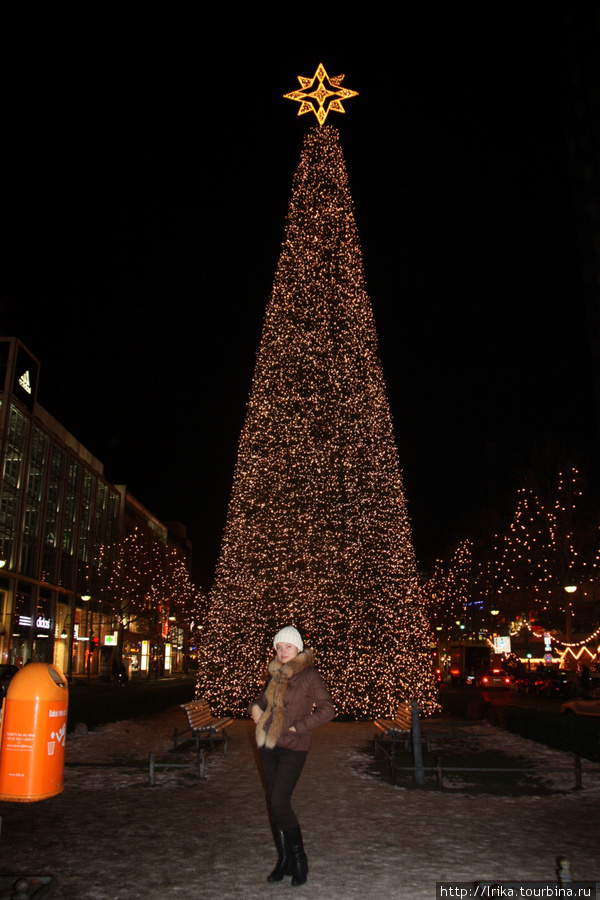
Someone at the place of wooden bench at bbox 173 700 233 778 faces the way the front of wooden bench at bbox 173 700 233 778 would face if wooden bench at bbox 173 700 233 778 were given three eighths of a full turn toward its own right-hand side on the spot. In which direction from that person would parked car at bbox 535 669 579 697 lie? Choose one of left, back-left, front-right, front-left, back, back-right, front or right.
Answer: back-right

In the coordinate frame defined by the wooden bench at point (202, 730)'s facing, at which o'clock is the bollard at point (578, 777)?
The bollard is roughly at 12 o'clock from the wooden bench.

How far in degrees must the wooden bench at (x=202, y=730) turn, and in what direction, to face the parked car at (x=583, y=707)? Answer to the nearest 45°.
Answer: approximately 90° to its left

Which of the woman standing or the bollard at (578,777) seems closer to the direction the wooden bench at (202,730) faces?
the bollard

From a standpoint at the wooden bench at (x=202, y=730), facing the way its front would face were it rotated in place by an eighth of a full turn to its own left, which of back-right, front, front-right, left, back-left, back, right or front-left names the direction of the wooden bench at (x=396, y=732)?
front

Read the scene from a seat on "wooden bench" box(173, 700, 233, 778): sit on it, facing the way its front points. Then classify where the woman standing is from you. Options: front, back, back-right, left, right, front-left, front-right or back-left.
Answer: front-right

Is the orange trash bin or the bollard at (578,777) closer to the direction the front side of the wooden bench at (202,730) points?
the bollard

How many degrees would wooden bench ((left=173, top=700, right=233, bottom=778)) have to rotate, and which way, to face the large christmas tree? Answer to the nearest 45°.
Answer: approximately 90° to its left

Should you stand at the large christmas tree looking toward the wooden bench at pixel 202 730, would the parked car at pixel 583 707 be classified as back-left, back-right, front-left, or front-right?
back-left

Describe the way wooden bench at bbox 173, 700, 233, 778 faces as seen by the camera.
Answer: facing the viewer and to the right of the viewer

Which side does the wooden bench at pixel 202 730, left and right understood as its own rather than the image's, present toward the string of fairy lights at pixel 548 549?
left
